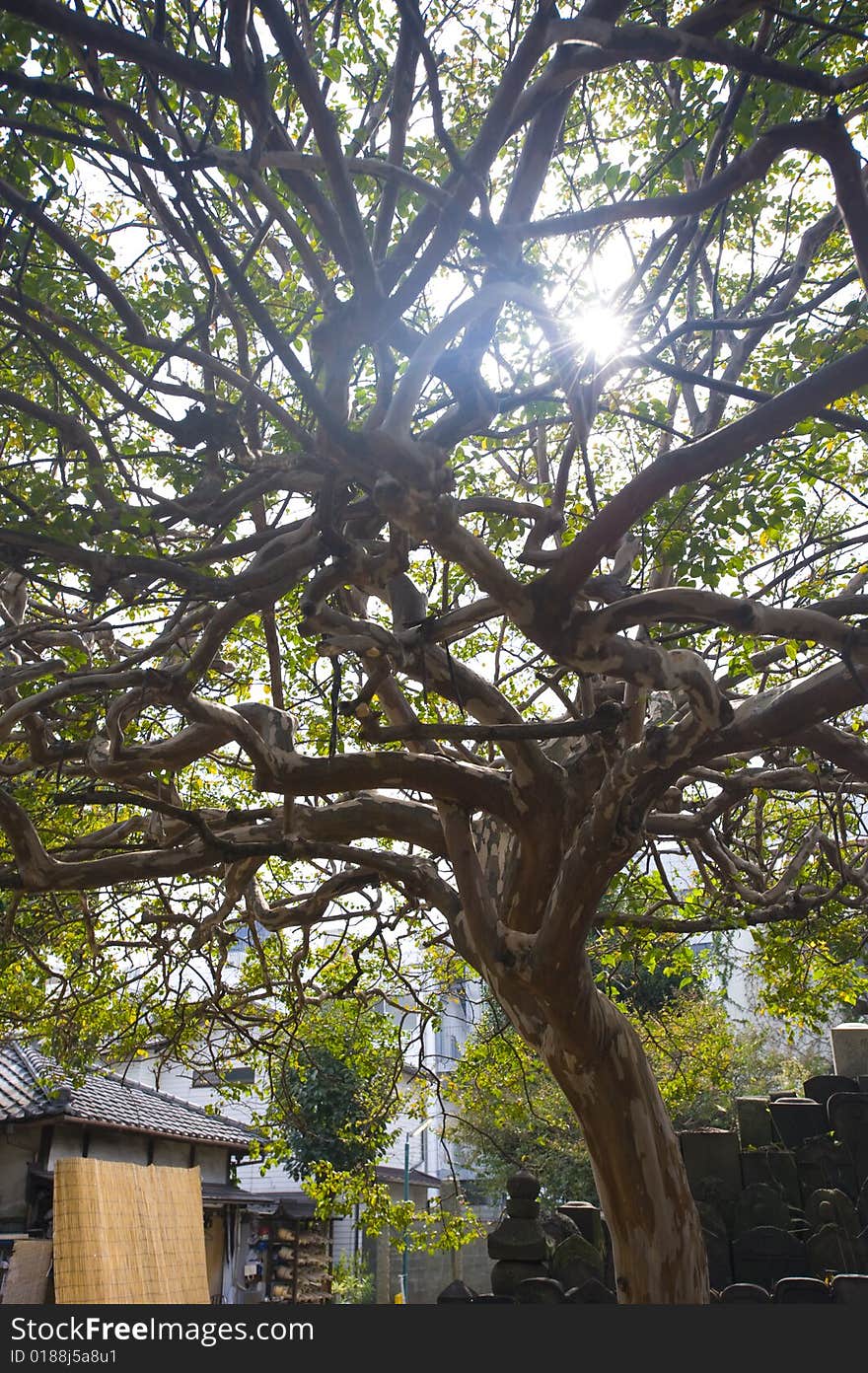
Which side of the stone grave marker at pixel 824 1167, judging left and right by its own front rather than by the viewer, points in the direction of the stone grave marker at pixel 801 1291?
front

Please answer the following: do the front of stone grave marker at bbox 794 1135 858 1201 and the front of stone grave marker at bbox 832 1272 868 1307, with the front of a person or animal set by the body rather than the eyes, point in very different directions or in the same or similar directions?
same or similar directions

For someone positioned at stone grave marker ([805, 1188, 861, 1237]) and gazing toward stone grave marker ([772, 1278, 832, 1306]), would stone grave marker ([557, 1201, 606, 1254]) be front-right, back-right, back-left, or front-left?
front-right

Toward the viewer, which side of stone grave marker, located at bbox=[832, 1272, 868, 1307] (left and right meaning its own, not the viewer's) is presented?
front

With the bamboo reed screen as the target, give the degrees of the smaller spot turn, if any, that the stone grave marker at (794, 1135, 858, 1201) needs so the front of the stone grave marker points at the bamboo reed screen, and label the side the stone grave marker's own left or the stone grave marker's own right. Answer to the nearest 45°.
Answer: approximately 90° to the stone grave marker's own right

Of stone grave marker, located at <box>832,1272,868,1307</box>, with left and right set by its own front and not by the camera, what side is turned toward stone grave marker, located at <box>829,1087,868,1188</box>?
back

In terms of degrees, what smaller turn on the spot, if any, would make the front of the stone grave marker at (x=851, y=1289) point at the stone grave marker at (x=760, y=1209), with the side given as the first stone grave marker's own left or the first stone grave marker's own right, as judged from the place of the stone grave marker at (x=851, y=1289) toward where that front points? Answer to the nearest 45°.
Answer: approximately 180°

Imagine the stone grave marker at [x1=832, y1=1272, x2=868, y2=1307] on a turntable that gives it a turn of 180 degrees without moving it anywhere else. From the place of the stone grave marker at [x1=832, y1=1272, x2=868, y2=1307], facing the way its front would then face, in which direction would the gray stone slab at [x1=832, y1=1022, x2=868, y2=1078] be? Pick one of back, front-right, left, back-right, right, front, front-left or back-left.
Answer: front

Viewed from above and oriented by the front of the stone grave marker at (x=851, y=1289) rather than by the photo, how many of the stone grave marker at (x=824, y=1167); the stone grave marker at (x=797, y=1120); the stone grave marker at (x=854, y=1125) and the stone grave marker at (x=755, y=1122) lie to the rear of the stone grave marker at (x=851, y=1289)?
4

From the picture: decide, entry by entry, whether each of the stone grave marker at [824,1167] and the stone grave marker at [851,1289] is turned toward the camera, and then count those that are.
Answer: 2

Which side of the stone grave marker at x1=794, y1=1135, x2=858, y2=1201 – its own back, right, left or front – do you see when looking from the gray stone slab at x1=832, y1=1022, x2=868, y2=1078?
back

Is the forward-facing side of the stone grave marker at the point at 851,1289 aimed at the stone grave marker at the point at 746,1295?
no

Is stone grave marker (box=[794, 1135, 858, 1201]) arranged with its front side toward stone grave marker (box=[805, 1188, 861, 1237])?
yes

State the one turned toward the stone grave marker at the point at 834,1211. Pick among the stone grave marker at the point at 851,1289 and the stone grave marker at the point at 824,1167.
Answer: the stone grave marker at the point at 824,1167

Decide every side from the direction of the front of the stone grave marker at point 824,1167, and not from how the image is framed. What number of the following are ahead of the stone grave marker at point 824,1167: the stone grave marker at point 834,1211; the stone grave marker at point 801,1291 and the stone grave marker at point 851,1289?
3

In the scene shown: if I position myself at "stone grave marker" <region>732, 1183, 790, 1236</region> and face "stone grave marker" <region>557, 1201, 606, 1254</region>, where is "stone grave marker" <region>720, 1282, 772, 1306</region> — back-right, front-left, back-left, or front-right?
front-left

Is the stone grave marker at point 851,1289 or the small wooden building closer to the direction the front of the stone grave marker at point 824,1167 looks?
the stone grave marker

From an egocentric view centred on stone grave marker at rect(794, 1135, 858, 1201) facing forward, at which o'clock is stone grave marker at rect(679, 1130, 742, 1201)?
stone grave marker at rect(679, 1130, 742, 1201) is roughly at 2 o'clock from stone grave marker at rect(794, 1135, 858, 1201).

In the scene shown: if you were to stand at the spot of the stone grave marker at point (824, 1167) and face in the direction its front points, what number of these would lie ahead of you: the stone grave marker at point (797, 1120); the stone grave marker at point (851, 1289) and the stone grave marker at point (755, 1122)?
1
